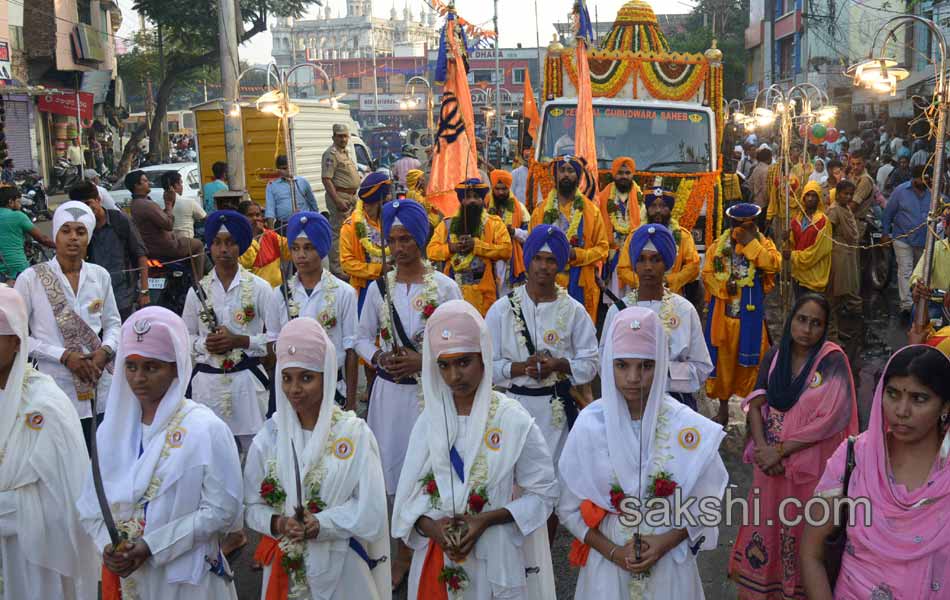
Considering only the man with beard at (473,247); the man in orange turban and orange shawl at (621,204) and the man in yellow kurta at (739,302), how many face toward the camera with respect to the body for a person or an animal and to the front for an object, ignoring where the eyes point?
3

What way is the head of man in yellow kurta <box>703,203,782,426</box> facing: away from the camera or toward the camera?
toward the camera

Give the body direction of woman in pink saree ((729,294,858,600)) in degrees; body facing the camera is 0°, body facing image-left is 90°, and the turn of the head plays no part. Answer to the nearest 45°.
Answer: approximately 45°

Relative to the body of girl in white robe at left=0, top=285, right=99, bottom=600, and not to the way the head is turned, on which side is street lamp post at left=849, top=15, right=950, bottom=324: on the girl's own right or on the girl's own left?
on the girl's own left

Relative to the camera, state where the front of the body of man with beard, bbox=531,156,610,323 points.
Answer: toward the camera

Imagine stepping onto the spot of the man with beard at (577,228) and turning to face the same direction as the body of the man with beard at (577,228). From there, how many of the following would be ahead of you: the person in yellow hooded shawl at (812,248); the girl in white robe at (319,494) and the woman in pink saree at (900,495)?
2

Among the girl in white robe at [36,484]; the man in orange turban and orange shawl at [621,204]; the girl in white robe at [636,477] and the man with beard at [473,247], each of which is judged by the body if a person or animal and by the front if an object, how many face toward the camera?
4

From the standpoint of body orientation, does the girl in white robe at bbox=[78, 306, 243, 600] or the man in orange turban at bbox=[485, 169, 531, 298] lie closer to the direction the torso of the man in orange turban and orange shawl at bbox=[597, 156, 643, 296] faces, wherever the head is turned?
the girl in white robe

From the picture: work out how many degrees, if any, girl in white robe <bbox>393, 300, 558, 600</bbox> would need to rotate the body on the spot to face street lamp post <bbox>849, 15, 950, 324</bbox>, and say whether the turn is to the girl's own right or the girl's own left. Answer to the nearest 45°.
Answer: approximately 135° to the girl's own left

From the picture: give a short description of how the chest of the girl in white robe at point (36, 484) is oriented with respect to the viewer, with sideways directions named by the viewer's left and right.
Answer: facing the viewer

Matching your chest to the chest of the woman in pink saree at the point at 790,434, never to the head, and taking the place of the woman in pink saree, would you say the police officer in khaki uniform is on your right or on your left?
on your right

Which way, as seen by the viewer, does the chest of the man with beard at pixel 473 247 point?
toward the camera
